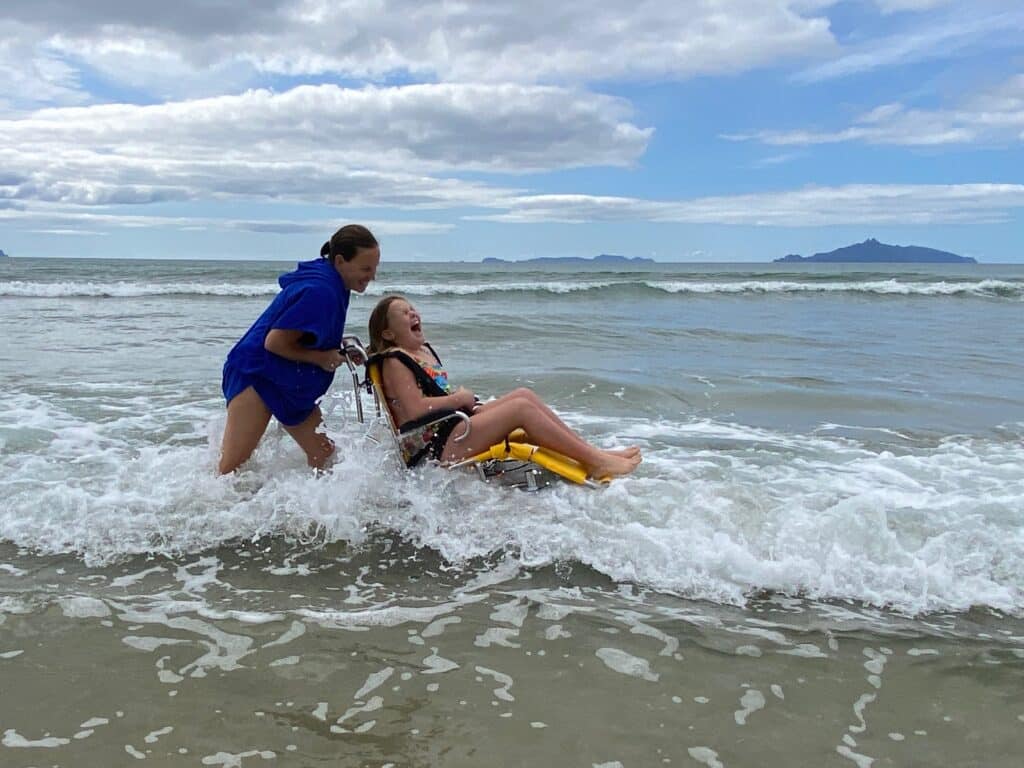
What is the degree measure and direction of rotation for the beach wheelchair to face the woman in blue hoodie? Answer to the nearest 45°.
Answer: approximately 180°

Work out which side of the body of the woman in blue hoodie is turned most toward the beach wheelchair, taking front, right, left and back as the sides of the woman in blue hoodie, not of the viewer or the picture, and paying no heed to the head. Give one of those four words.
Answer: front

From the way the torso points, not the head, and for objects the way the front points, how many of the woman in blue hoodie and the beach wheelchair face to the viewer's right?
2

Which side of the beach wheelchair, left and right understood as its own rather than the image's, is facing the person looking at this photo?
right

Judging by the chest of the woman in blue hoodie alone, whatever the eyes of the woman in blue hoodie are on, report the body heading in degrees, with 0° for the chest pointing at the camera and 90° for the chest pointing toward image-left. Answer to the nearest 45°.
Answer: approximately 270°

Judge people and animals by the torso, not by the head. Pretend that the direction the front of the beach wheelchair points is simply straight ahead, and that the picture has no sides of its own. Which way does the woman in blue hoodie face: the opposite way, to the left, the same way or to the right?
the same way
